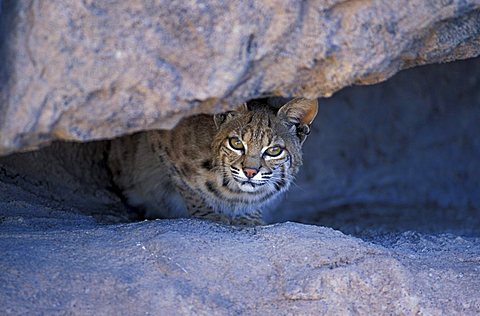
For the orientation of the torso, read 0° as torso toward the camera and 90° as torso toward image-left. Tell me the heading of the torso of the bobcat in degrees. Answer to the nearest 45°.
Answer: approximately 315°
